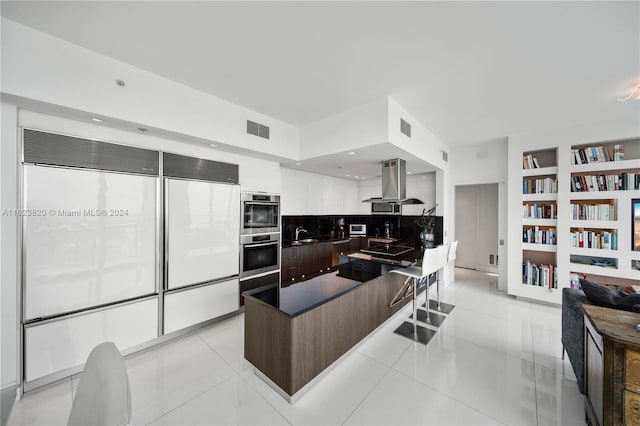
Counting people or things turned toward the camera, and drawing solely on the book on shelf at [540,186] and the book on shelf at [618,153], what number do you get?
2

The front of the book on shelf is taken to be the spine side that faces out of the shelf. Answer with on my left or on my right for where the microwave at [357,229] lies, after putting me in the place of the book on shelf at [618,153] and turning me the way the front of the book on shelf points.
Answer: on my right

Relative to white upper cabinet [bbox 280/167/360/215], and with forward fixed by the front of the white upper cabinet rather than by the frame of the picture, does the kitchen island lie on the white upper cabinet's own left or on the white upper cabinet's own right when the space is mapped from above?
on the white upper cabinet's own right

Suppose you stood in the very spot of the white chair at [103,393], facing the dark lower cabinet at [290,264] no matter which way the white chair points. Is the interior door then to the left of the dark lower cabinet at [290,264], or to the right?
right

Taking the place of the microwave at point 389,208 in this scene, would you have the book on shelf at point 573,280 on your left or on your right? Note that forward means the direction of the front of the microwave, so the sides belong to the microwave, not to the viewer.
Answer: on your left
